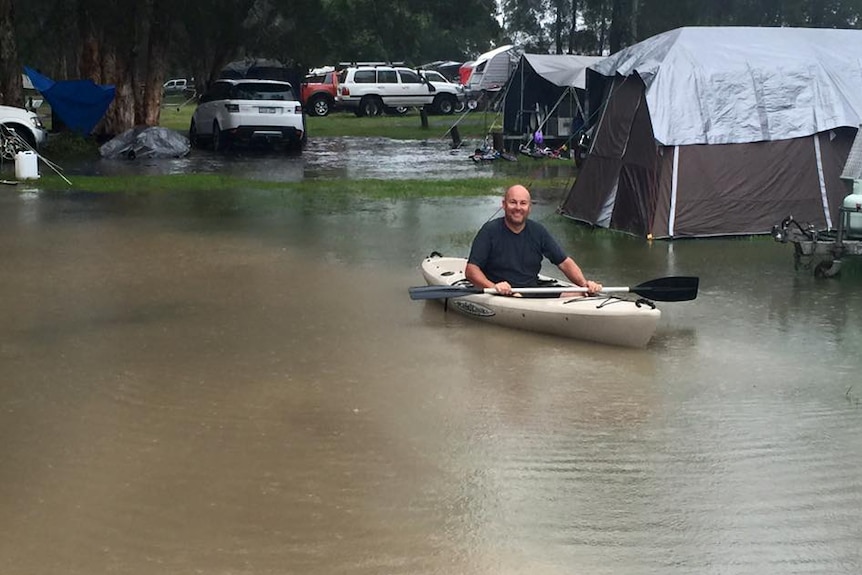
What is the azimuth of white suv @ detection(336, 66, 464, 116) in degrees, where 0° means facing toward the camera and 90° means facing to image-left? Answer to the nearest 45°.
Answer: approximately 270°

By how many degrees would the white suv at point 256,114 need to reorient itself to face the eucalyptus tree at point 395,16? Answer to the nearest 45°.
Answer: approximately 90° to its right

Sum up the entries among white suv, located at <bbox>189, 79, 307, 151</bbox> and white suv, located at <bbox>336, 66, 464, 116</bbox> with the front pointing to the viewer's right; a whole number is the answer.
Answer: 1

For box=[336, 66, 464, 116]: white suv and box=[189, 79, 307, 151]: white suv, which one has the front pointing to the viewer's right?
box=[336, 66, 464, 116]: white suv

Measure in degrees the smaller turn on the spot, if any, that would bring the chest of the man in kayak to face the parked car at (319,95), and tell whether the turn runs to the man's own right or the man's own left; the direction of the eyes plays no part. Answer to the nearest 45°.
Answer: approximately 135° to the man's own left

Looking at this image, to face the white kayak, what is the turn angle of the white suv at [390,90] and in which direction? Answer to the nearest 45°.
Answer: approximately 90° to its right

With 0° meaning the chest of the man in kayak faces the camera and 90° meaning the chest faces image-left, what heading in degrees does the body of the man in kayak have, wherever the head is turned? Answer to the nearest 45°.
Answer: approximately 315°

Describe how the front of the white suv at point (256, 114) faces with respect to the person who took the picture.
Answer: facing away from the viewer and to the left of the viewer

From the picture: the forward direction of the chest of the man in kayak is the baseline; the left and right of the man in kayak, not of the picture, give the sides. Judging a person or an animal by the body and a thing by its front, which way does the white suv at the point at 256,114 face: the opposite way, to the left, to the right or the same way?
the opposite way
